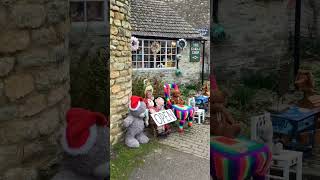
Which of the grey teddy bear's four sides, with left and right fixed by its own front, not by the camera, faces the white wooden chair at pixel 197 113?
left

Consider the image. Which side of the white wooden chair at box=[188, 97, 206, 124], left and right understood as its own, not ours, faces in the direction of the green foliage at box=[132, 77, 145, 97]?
back
